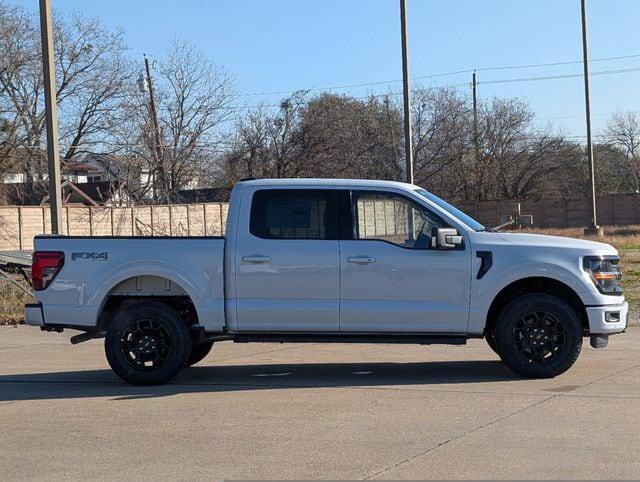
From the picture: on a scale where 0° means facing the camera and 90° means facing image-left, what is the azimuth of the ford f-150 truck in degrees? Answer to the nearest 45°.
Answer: approximately 270°

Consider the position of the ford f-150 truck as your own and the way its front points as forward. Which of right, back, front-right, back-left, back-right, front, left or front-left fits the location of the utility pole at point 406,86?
left

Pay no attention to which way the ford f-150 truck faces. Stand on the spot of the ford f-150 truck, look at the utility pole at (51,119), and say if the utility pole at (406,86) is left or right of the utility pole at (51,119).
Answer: right

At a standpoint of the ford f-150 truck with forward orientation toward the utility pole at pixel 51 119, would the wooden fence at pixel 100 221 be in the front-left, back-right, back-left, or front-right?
front-right

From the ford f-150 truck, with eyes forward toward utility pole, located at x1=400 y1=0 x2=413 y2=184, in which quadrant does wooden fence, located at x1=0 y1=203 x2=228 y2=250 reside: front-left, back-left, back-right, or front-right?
front-left

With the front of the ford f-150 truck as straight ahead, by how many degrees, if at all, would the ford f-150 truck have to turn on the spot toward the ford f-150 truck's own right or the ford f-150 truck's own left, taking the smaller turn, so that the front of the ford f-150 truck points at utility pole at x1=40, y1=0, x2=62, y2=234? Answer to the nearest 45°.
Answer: approximately 135° to the ford f-150 truck's own left

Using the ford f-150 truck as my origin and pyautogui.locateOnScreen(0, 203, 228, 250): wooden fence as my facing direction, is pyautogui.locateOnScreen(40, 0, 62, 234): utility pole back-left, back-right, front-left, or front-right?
front-left

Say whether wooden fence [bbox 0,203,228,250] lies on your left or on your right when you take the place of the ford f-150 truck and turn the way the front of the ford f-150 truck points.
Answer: on your left
